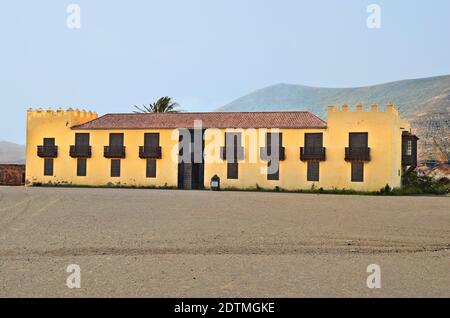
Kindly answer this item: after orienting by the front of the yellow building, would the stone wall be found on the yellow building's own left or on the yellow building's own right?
on the yellow building's own right

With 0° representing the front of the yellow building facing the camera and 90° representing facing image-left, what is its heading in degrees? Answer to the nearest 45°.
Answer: approximately 0°
